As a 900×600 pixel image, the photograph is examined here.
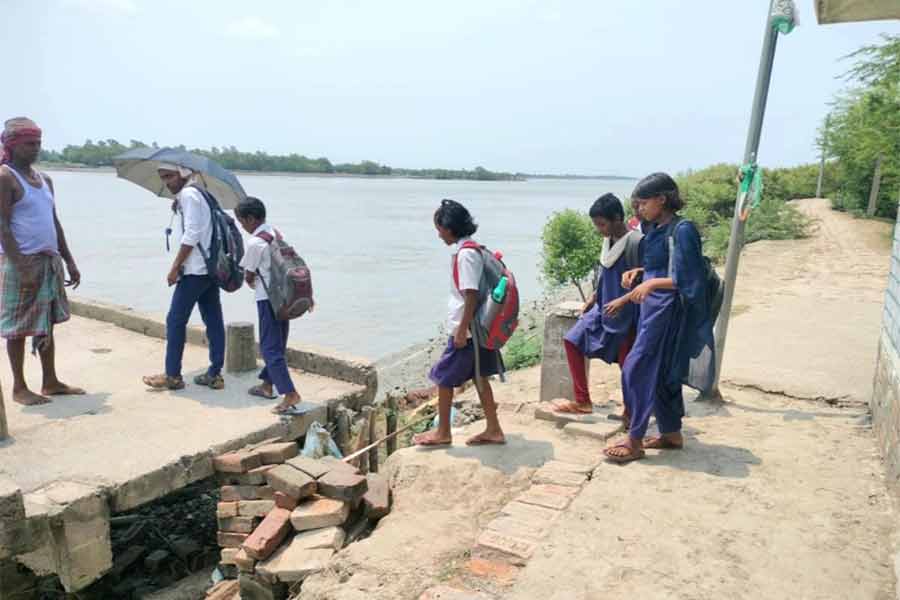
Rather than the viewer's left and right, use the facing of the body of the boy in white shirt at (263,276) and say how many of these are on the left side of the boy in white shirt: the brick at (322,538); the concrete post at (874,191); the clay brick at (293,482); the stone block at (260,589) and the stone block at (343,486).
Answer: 4

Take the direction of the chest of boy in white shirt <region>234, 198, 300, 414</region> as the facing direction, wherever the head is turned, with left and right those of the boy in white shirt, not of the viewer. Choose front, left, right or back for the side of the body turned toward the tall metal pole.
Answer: back

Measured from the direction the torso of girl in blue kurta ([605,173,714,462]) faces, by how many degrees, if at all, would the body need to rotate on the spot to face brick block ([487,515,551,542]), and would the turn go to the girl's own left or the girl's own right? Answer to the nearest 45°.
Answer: approximately 45° to the girl's own left

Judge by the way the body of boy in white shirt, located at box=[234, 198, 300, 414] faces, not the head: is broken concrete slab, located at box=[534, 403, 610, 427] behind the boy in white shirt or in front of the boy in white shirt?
behind

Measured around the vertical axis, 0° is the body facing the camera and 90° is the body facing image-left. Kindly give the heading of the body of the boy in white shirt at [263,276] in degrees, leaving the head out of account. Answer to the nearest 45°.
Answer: approximately 90°

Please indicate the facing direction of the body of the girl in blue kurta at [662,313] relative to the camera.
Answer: to the viewer's left

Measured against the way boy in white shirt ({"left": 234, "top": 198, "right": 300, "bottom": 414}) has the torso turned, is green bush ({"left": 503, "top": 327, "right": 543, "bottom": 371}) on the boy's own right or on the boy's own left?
on the boy's own right
